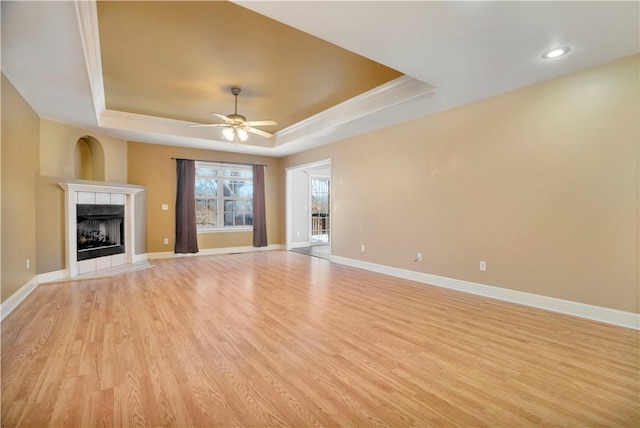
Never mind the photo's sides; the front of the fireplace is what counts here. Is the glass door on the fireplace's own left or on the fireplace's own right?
on the fireplace's own left

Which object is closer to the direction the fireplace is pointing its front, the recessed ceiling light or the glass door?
the recessed ceiling light

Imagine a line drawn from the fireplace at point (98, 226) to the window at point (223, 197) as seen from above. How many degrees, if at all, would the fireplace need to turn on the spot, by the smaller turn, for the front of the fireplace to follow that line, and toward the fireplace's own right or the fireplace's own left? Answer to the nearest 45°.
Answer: approximately 45° to the fireplace's own left

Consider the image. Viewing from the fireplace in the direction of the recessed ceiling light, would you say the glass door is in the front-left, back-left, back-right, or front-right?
front-left

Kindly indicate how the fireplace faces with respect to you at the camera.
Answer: facing the viewer and to the right of the viewer

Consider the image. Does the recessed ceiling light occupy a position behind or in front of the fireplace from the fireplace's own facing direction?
in front

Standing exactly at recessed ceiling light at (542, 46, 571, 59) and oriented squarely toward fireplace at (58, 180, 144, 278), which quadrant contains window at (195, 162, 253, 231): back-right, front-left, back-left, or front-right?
front-right

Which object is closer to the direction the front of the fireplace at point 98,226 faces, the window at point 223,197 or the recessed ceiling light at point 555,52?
the recessed ceiling light
